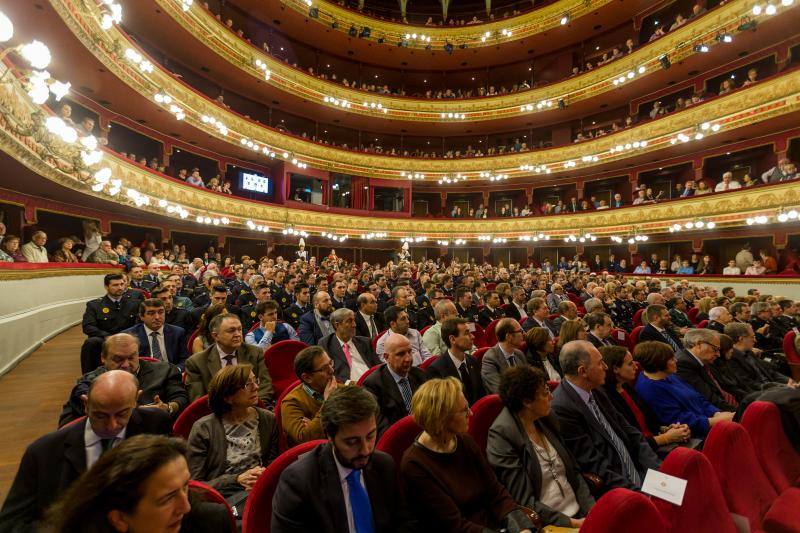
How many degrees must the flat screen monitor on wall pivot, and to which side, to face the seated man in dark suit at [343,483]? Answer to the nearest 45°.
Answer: approximately 45° to its right

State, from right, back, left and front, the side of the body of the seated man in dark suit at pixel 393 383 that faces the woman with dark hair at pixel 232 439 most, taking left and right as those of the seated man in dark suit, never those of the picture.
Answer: right

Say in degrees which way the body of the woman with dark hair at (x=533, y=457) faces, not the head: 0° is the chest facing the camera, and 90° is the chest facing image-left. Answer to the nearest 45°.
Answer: approximately 315°

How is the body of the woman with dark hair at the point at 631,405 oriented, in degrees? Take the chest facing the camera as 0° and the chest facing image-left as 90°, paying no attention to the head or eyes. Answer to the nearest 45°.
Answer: approximately 315°

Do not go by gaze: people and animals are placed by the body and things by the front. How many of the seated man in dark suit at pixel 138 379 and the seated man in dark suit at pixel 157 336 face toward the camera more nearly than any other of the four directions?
2
